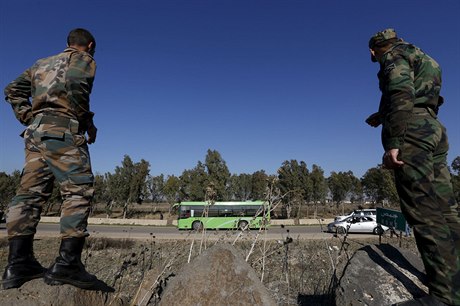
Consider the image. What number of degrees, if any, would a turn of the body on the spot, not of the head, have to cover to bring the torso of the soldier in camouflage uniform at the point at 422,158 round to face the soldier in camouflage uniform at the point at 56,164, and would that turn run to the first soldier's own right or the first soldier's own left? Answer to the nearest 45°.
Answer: approximately 90° to the first soldier's own left

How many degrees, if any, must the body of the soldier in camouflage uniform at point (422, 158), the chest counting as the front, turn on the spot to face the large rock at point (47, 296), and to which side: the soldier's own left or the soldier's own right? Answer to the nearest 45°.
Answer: approximately 90° to the soldier's own left

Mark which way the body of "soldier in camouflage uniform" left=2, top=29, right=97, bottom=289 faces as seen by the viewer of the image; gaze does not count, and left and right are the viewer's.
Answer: facing away from the viewer and to the right of the viewer

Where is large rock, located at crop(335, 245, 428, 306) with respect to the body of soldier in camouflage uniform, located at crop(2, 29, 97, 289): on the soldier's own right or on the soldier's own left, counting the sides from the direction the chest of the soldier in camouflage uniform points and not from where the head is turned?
on the soldier's own right

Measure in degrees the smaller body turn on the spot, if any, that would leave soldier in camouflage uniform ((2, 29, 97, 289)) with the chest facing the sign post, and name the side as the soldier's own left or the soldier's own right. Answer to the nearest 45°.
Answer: approximately 45° to the soldier's own right

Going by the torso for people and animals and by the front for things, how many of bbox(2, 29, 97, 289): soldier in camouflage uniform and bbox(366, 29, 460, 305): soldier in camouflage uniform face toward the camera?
0

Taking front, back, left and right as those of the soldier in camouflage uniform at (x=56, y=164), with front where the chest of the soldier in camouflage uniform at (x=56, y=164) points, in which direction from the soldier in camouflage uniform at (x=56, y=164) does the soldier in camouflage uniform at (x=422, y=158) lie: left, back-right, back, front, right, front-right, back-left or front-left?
right

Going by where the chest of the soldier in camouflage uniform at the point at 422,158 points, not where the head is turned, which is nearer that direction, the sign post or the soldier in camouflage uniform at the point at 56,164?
the sign post

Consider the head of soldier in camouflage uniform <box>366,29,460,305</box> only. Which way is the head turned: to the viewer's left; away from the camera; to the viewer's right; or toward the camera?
to the viewer's left

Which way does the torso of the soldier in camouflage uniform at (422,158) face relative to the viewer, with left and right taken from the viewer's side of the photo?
facing away from the viewer and to the left of the viewer

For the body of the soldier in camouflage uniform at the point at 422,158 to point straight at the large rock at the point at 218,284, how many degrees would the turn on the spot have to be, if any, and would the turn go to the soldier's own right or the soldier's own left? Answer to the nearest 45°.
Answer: approximately 90° to the soldier's own left

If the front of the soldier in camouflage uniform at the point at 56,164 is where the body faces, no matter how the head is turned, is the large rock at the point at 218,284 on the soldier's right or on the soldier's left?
on the soldier's right

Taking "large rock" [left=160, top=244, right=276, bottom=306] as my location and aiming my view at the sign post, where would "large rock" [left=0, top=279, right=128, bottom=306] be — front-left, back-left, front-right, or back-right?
back-left
